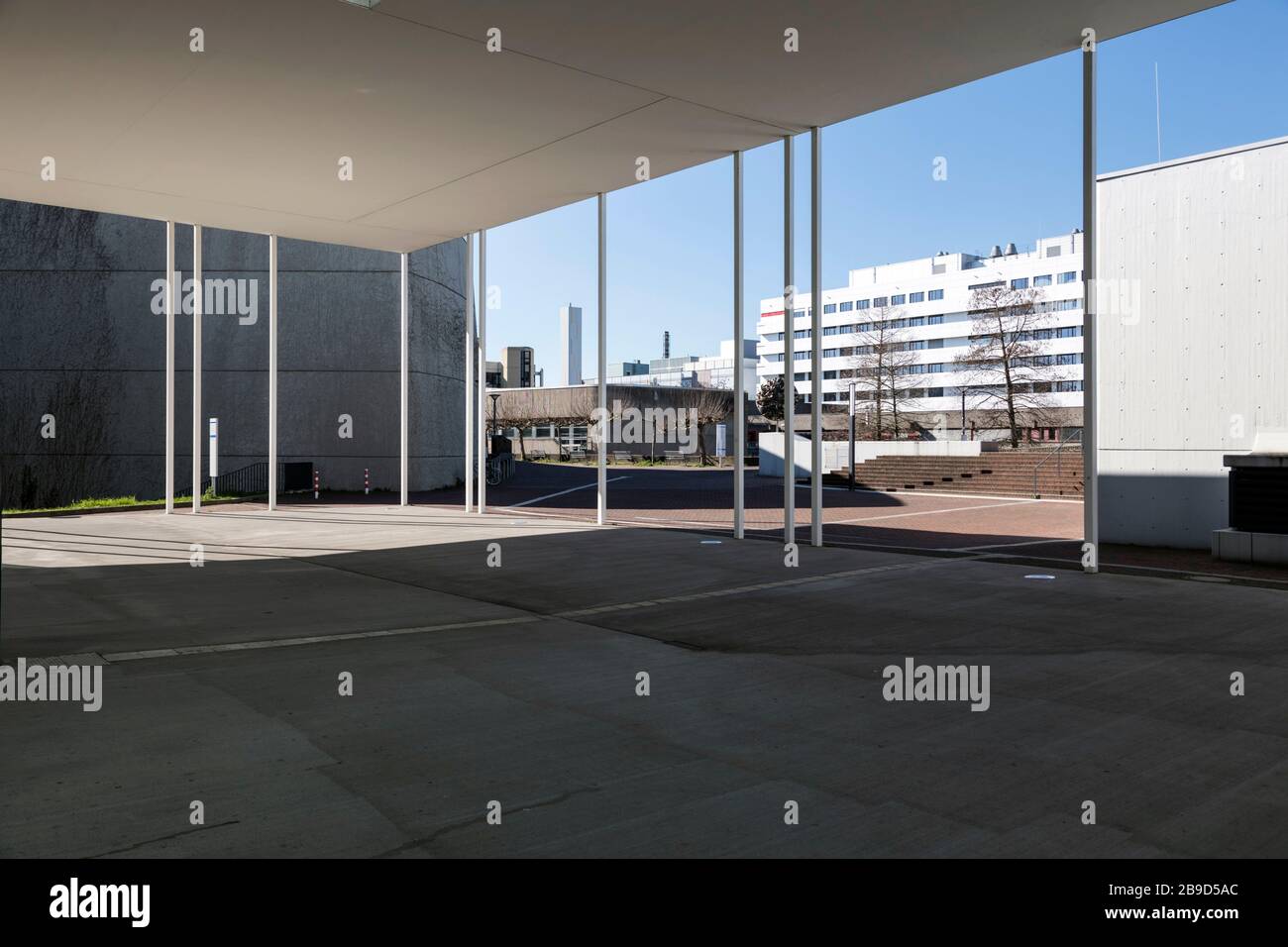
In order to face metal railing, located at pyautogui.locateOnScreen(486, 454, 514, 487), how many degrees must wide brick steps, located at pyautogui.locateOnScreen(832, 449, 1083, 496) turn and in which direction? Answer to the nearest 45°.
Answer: approximately 90° to its right

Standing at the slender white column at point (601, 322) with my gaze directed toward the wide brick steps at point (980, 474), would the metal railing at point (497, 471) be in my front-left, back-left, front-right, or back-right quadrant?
front-left

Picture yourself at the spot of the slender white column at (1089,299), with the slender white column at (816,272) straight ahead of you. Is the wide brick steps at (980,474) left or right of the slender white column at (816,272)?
right

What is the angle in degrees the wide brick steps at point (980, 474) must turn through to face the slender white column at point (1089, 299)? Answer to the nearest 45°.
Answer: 0° — it already faces it

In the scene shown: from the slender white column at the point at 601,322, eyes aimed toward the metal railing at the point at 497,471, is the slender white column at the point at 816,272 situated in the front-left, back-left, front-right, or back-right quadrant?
back-right

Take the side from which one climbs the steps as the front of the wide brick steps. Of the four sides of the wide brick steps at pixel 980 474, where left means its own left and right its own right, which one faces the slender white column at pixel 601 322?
front

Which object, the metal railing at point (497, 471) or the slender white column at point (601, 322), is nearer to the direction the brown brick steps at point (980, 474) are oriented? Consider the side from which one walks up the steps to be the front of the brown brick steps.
the slender white column

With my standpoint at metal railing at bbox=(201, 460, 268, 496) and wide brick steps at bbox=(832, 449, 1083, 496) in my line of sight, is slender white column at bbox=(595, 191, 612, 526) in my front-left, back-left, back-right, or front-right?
front-right

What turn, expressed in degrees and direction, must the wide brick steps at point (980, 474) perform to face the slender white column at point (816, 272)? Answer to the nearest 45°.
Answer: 0° — it already faces it

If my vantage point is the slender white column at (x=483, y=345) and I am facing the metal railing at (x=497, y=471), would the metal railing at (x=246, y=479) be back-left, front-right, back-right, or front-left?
front-left

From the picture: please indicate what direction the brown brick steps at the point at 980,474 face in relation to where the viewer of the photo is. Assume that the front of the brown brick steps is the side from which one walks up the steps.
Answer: facing the viewer

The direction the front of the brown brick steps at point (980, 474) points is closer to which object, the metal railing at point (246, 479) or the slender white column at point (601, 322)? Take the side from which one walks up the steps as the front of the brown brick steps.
the slender white column
